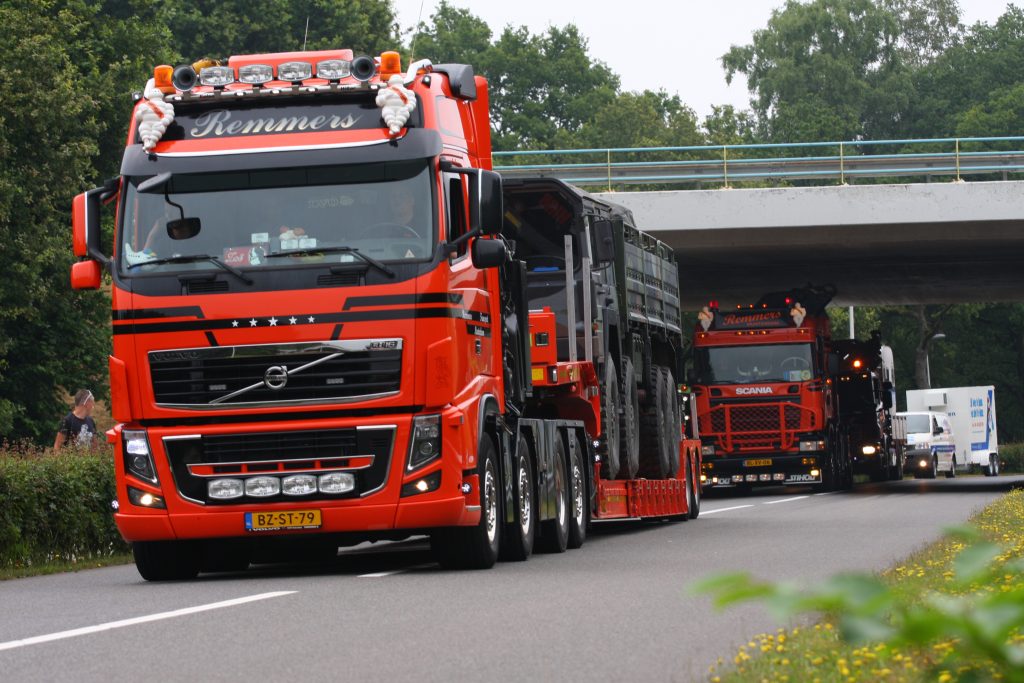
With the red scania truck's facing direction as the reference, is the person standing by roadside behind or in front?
in front

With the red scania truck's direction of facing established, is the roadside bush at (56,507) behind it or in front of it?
in front

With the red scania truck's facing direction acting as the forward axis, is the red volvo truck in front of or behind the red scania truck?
in front

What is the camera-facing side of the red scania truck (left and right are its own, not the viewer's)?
front

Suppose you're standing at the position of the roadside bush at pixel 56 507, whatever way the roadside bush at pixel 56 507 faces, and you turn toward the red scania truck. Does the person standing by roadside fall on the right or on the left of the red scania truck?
left
